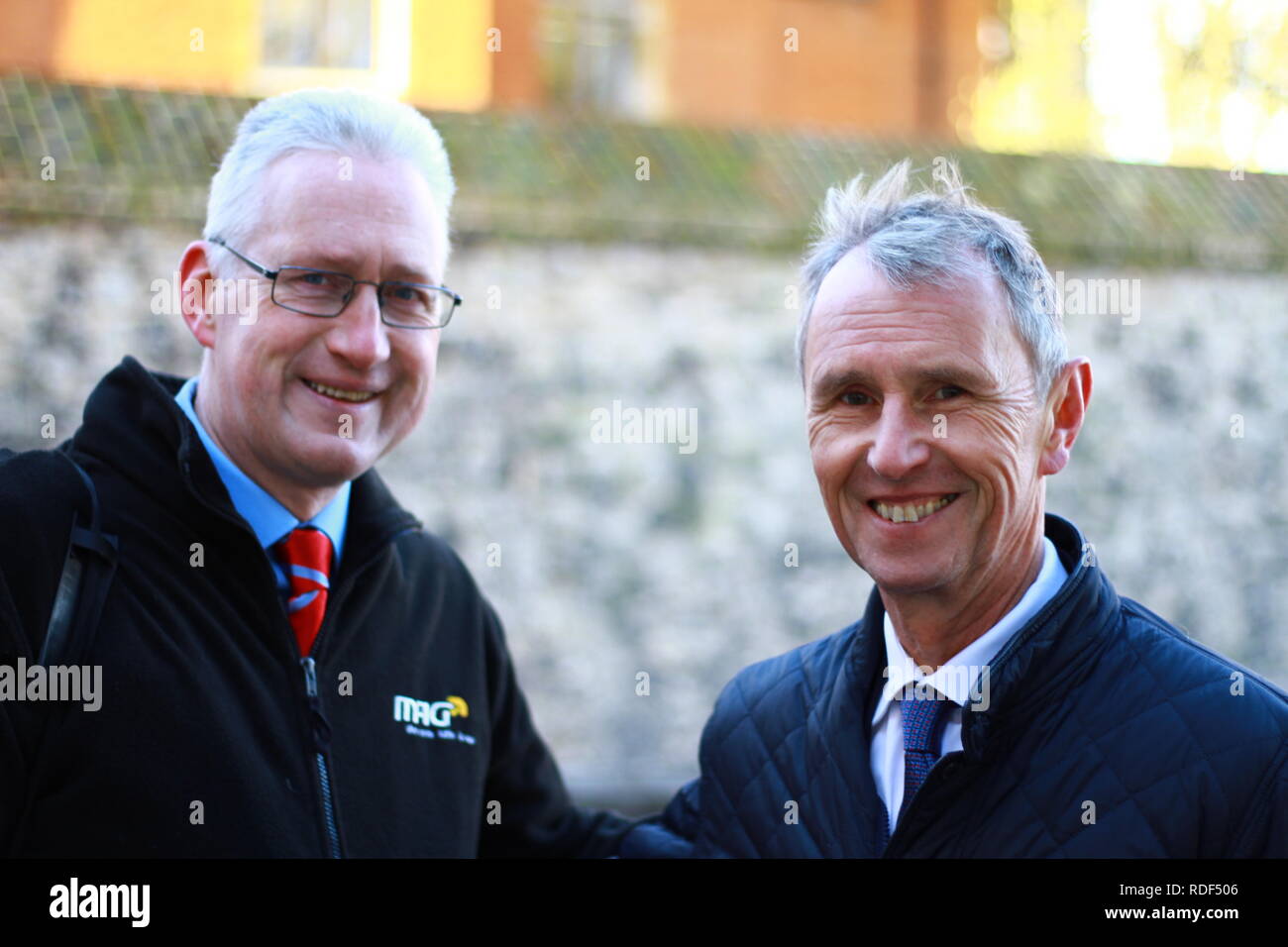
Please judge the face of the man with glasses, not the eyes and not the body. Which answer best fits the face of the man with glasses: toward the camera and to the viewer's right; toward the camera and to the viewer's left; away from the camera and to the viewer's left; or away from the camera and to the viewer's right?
toward the camera and to the viewer's right

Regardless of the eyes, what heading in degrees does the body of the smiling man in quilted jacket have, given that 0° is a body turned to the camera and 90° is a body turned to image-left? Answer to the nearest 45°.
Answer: approximately 45°

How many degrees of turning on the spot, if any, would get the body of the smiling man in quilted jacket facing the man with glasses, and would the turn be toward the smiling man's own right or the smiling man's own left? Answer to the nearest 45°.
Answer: approximately 45° to the smiling man's own right
